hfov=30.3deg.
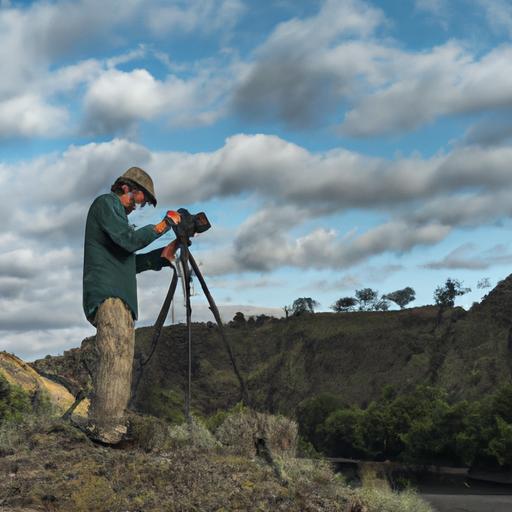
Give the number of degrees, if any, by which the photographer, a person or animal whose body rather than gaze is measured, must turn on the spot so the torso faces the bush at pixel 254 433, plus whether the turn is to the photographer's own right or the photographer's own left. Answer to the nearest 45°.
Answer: approximately 45° to the photographer's own left

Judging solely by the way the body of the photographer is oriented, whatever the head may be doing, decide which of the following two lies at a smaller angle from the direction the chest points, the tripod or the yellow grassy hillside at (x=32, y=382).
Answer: the tripod

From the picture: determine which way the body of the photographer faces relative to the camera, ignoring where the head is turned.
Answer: to the viewer's right

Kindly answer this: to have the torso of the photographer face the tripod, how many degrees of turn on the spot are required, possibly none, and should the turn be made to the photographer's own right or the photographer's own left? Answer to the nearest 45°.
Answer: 0° — they already face it

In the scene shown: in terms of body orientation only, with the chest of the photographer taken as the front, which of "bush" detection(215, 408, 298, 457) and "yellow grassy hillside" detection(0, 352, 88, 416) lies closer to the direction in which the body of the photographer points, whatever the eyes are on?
the bush
